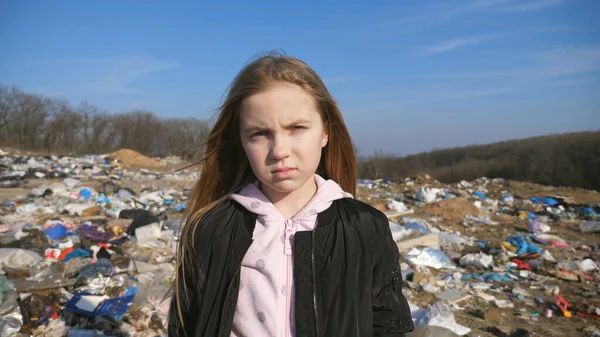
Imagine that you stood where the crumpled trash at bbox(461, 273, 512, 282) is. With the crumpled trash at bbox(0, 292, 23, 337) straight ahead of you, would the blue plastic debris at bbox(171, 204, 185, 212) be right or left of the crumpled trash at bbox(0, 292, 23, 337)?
right

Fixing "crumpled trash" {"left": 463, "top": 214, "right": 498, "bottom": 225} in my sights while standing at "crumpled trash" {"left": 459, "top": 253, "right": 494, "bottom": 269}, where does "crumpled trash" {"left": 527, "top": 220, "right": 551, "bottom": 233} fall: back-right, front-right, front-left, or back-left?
front-right

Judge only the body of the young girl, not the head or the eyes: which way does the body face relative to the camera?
toward the camera

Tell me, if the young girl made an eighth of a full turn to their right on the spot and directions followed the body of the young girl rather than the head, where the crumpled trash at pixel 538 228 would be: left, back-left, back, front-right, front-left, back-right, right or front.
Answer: back

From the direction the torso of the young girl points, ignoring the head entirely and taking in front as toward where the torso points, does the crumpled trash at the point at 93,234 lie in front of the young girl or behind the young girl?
behind

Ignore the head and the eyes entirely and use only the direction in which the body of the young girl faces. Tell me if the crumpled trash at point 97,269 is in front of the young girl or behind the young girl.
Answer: behind

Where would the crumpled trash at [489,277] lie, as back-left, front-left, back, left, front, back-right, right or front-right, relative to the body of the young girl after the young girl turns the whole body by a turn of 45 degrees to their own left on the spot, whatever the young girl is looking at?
left

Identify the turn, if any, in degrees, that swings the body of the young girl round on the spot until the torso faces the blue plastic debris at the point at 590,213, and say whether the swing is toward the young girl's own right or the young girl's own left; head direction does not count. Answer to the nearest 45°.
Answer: approximately 135° to the young girl's own left

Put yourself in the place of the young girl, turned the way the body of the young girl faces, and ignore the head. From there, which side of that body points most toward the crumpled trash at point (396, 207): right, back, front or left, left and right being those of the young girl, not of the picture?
back

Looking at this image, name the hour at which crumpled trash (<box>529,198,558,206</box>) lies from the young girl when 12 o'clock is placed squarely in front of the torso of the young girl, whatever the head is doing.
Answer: The crumpled trash is roughly at 7 o'clock from the young girl.

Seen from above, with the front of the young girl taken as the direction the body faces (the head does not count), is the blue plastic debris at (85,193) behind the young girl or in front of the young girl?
behind

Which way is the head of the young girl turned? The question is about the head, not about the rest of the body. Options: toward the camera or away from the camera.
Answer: toward the camera

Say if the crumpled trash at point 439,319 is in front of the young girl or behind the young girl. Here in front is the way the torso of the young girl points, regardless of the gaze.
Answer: behind

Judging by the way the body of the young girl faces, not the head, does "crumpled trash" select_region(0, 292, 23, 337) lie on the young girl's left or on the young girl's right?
on the young girl's right
